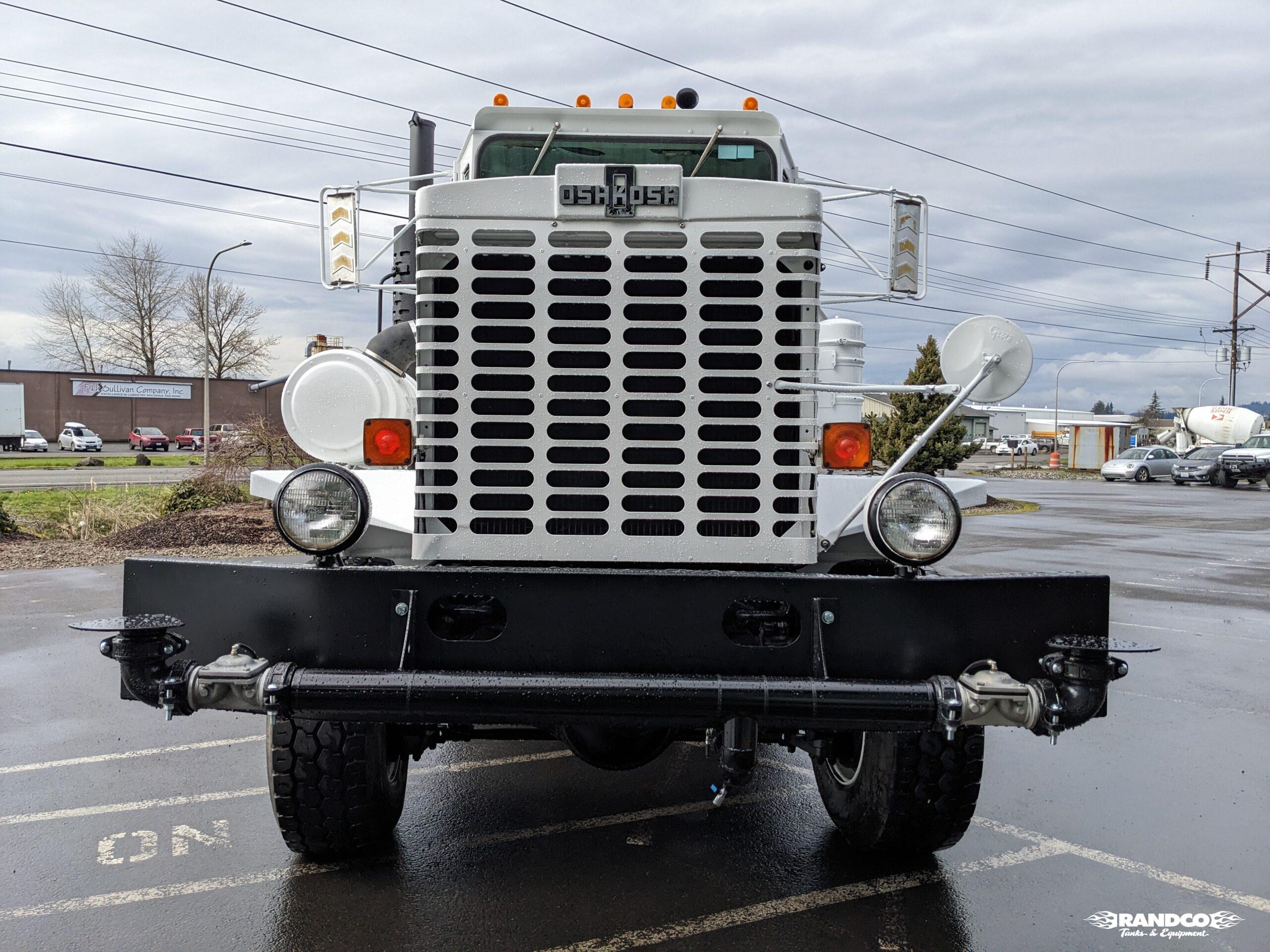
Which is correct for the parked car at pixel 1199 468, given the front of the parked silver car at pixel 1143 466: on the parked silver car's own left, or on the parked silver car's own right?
on the parked silver car's own left

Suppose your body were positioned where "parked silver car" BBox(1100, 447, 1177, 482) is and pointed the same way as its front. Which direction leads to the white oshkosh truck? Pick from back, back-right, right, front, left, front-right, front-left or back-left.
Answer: front-left

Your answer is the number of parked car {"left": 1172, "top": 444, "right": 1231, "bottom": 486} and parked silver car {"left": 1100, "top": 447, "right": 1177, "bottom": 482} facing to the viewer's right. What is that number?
0

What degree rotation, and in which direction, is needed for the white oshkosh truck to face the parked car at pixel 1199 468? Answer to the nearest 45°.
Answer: approximately 135° to its left

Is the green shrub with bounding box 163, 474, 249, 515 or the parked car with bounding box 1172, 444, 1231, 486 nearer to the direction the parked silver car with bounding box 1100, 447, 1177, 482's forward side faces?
the green shrub

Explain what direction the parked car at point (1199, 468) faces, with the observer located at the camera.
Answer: facing the viewer and to the left of the viewer

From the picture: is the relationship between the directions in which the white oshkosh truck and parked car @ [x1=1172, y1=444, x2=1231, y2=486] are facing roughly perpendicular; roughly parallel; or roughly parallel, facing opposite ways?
roughly perpendicular

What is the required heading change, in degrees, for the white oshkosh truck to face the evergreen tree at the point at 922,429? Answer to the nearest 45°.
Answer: approximately 180°

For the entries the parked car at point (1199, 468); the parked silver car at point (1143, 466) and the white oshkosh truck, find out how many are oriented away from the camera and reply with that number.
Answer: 0

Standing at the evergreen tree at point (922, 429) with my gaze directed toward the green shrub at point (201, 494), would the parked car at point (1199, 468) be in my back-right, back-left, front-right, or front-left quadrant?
back-right

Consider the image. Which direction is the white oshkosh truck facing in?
toward the camera

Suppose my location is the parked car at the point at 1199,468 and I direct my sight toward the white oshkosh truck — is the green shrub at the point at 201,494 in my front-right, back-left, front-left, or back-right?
front-right

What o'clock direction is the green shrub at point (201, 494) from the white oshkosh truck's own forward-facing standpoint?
The green shrub is roughly at 5 o'clock from the white oshkosh truck.

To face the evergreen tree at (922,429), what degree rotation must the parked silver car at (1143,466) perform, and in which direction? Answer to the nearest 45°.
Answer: approximately 45° to its left

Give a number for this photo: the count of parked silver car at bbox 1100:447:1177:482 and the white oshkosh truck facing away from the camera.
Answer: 0
